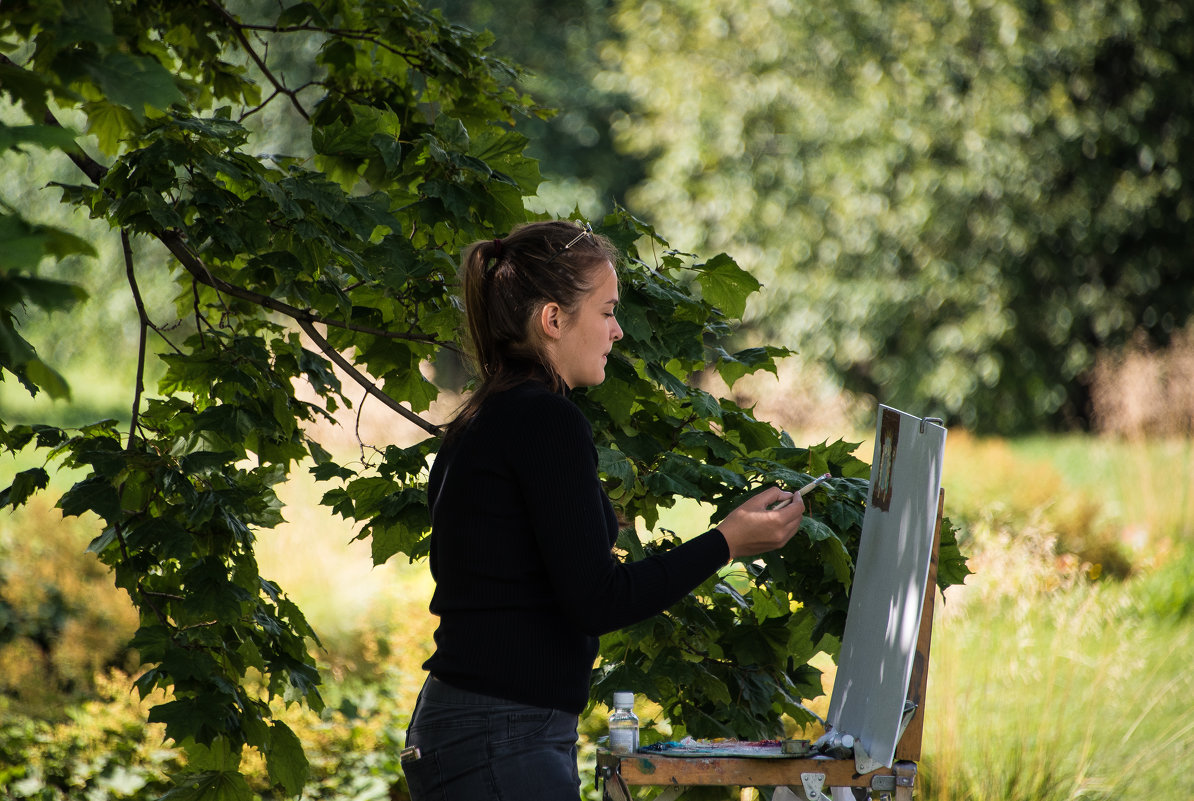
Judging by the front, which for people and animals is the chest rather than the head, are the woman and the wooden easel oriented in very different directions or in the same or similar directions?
very different directions

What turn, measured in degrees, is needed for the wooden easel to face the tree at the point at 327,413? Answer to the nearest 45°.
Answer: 0° — it already faces it

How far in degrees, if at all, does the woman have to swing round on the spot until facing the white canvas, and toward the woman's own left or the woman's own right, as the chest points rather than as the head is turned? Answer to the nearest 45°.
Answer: approximately 45° to the woman's own left

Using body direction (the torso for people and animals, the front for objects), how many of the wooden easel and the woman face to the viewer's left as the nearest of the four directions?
1

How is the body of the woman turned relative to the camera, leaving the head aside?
to the viewer's right

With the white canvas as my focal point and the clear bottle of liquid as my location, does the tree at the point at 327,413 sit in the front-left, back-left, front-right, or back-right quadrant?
back-left

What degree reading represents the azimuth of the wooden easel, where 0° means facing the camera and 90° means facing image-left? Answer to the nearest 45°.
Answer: approximately 90°

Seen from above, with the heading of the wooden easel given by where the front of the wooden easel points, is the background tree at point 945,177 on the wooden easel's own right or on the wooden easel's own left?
on the wooden easel's own right
